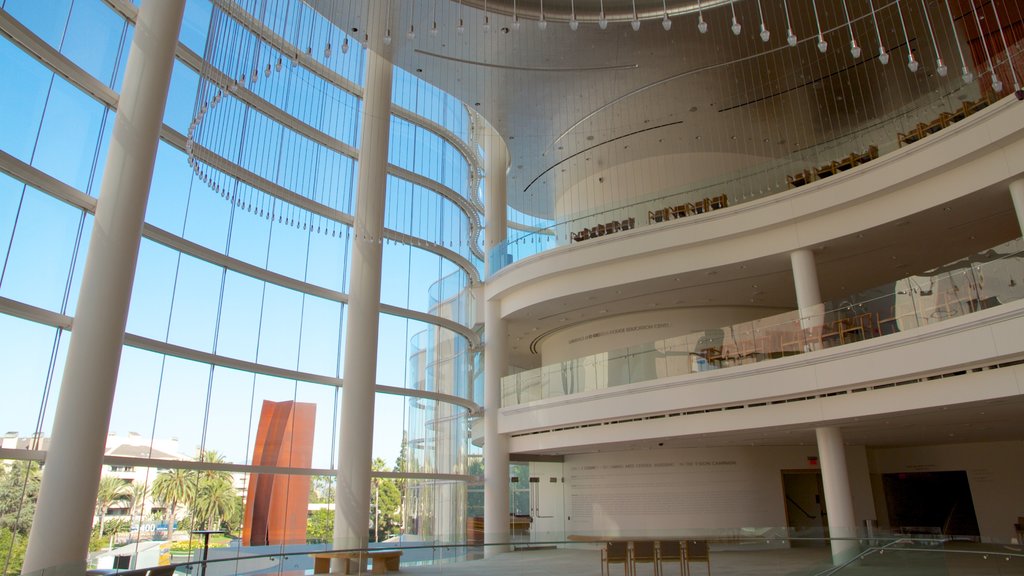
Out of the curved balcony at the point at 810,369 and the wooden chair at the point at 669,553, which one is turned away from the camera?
the wooden chair

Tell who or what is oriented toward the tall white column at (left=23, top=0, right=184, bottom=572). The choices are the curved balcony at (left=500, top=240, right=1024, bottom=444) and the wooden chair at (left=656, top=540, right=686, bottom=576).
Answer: the curved balcony

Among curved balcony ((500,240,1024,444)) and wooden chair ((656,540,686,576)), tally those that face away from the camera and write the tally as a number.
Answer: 1

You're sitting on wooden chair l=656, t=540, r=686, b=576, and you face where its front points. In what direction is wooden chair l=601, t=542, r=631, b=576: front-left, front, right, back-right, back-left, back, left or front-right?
left

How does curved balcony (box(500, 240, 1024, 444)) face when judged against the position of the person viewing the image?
facing the viewer and to the left of the viewer

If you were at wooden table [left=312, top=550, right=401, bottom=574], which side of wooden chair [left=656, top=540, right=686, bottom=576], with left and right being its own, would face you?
left

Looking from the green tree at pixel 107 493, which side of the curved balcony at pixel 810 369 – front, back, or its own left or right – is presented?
front

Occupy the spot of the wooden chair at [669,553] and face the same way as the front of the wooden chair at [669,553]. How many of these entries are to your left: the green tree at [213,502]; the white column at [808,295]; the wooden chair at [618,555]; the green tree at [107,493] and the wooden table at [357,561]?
4

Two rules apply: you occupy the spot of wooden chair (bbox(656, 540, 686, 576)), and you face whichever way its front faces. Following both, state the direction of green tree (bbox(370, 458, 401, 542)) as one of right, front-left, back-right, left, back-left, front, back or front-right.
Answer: front-left

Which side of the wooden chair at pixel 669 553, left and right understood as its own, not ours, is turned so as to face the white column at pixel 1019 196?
right

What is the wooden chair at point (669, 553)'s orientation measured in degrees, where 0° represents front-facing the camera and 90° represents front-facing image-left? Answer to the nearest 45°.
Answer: approximately 180°

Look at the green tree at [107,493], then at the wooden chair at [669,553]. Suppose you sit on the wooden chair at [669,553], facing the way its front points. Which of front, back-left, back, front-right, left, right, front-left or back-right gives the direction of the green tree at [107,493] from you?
left
